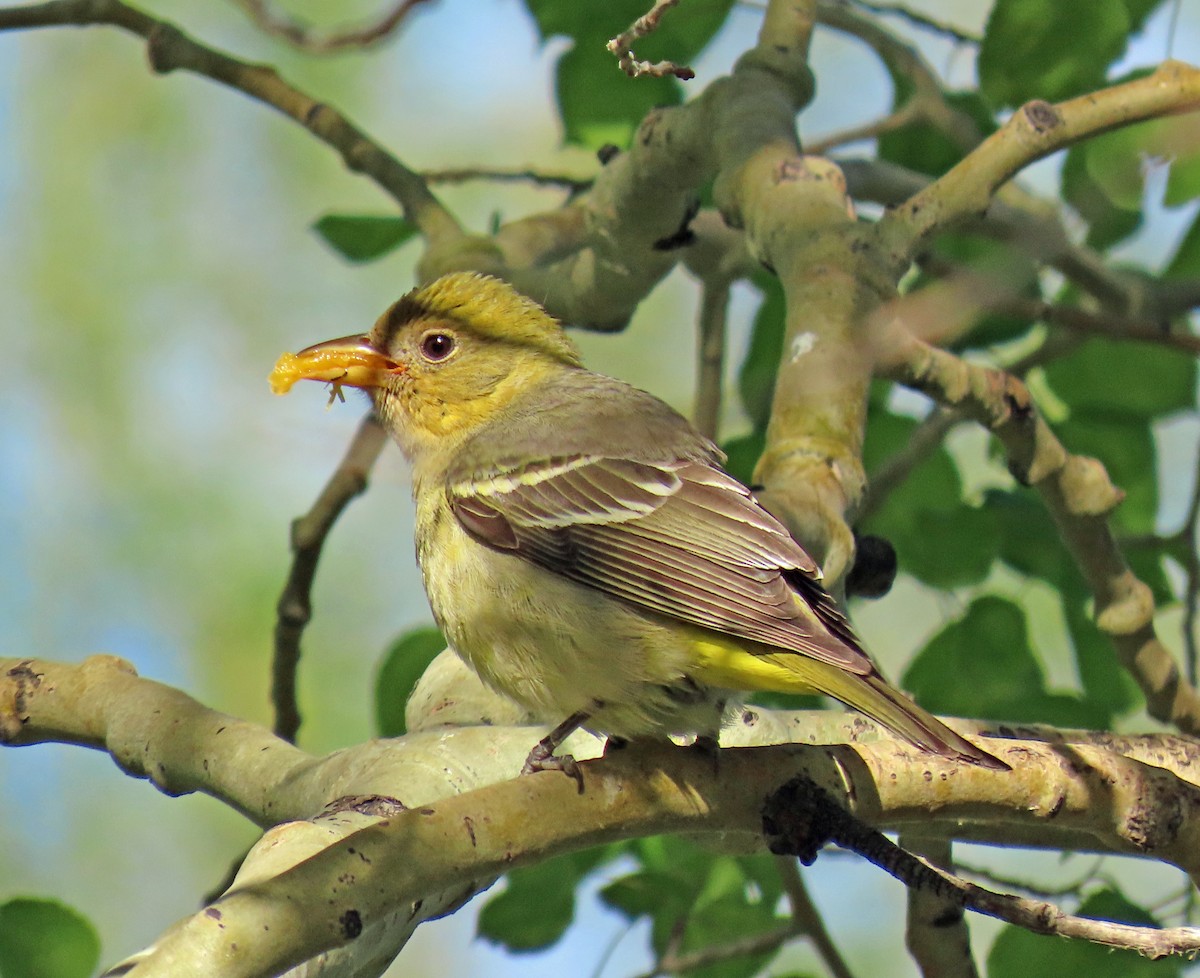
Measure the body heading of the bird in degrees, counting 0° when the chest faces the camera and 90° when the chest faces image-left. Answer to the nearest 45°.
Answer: approximately 90°

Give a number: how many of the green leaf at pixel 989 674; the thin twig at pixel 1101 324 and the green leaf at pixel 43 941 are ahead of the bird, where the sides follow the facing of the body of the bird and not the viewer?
1

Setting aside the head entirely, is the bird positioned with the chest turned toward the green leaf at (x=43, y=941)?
yes

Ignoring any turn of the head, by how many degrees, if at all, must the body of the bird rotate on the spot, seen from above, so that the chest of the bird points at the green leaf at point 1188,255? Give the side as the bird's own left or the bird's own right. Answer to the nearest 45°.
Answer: approximately 135° to the bird's own right

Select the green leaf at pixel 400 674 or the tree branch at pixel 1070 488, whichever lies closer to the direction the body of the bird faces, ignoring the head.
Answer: the green leaf

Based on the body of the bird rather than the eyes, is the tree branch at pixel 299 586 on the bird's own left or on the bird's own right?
on the bird's own right

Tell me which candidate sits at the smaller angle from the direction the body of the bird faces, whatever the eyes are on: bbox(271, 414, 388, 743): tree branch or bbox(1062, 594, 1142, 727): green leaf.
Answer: the tree branch
